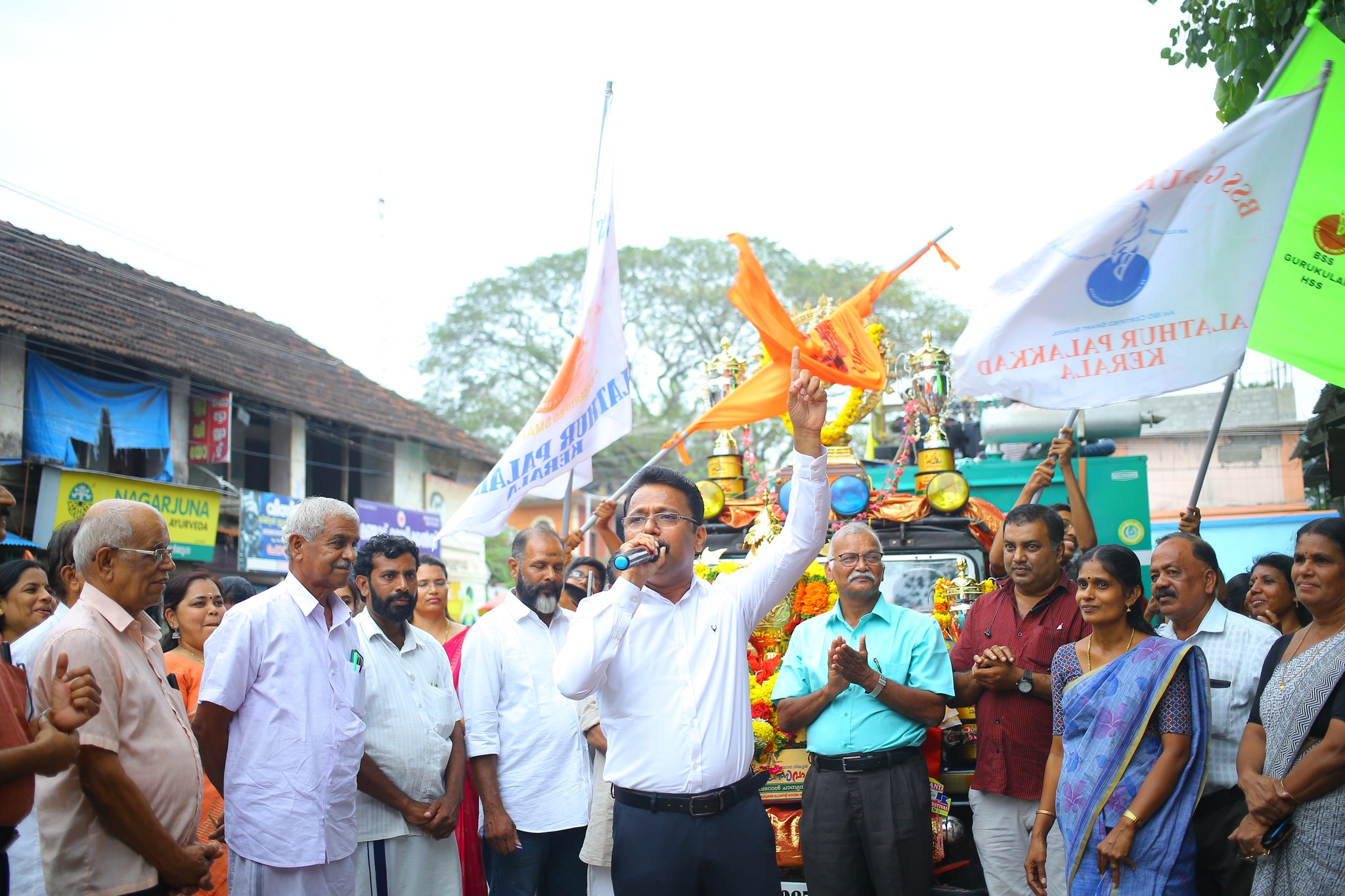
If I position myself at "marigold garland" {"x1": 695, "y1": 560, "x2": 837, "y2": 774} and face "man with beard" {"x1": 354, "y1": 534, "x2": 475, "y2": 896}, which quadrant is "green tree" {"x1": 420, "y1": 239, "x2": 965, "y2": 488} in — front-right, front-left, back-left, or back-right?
back-right

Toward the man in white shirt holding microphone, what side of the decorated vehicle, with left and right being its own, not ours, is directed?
front

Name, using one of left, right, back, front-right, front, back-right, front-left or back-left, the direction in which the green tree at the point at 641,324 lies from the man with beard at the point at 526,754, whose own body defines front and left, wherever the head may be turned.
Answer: back-left

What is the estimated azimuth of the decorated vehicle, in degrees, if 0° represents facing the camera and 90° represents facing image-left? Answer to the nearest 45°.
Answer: approximately 0°

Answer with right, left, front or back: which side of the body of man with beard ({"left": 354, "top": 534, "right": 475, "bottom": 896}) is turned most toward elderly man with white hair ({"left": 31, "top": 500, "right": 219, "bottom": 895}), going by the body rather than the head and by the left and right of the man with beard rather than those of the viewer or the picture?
right

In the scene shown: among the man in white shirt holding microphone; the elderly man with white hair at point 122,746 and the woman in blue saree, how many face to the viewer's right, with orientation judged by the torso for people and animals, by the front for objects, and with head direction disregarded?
1

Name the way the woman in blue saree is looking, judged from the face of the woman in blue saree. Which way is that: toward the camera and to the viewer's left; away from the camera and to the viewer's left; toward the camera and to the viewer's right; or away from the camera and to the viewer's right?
toward the camera and to the viewer's left

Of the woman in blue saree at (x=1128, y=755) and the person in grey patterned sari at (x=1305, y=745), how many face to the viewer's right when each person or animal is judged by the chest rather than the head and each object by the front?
0

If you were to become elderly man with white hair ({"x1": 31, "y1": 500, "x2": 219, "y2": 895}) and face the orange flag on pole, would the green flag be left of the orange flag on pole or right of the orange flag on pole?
right

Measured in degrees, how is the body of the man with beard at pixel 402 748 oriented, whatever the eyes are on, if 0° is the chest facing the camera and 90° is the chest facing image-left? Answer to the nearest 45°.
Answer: approximately 315°

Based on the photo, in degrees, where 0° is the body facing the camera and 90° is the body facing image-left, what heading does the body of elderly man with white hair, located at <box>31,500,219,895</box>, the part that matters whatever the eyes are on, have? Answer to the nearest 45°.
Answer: approximately 270°

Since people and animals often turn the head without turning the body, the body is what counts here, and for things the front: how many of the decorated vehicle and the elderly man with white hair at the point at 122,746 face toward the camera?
1

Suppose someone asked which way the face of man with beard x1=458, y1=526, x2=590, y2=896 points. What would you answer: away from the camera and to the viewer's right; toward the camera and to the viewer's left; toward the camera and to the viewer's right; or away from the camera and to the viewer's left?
toward the camera and to the viewer's right

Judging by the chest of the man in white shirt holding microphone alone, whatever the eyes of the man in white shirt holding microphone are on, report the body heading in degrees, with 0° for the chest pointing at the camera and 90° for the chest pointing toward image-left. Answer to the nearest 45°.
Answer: approximately 0°

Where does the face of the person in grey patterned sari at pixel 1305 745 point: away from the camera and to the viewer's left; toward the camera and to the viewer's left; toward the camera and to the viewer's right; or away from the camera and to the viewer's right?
toward the camera and to the viewer's left
